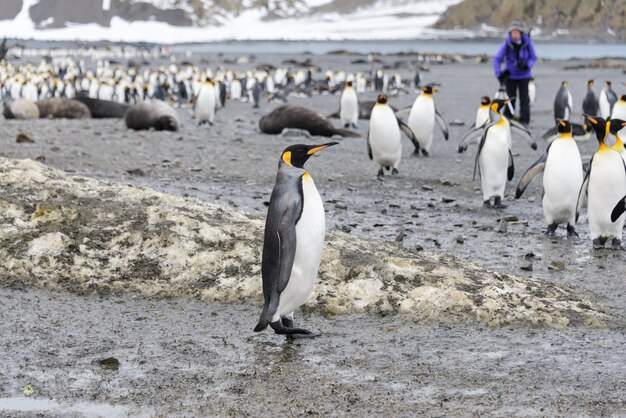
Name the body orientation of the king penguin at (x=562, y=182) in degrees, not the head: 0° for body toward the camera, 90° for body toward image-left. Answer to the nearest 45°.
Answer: approximately 0°

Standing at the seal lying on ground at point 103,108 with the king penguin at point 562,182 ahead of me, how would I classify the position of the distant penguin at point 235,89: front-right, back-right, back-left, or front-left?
back-left

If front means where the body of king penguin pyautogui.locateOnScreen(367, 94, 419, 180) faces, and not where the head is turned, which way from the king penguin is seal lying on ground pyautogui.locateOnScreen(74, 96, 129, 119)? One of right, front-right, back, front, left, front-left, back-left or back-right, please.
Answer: back-right

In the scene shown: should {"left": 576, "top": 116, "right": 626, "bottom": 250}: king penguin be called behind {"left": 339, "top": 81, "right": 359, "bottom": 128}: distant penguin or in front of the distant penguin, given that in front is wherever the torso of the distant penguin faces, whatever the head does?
in front

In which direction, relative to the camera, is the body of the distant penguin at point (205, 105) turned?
toward the camera

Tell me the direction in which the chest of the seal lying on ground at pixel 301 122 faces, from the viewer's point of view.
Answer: to the viewer's left

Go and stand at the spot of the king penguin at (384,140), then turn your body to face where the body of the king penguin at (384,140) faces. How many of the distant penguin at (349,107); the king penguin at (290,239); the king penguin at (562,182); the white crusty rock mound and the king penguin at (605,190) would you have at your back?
1

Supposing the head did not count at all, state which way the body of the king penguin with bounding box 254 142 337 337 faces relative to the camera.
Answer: to the viewer's right

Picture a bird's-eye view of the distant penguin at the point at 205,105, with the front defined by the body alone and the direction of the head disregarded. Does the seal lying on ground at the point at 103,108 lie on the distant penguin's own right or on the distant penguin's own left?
on the distant penguin's own right

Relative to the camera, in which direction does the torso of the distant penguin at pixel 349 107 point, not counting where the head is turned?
toward the camera

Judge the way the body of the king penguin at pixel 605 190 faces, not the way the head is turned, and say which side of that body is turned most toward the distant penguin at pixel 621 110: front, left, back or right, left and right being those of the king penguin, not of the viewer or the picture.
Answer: back

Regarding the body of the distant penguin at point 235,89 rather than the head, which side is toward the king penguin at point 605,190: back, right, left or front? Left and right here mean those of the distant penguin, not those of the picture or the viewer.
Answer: front

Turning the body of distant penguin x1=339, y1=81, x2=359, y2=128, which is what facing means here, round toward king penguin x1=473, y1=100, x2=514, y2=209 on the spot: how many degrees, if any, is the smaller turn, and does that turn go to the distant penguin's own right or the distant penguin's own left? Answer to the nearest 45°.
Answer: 0° — it already faces it
